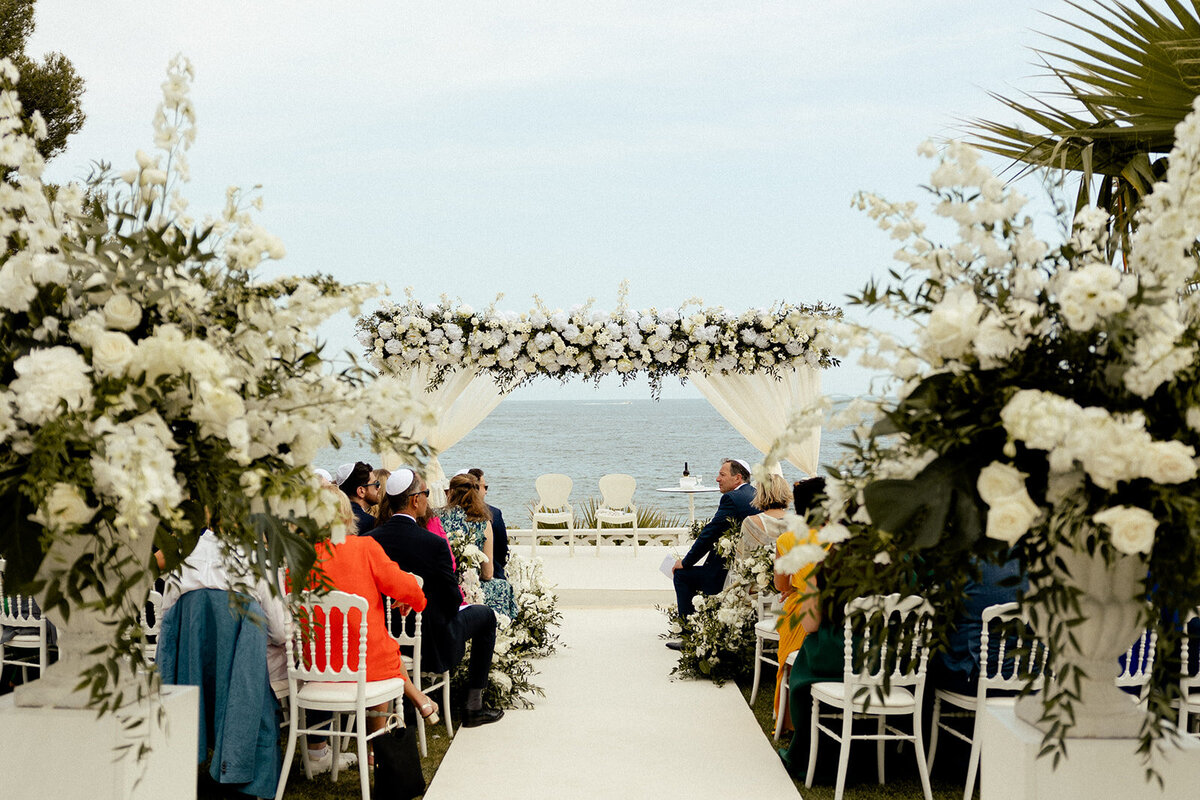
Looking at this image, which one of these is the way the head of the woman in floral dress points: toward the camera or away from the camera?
away from the camera

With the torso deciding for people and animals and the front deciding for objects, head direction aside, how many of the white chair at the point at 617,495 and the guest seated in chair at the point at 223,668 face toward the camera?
1

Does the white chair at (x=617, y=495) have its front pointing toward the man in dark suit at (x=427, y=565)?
yes

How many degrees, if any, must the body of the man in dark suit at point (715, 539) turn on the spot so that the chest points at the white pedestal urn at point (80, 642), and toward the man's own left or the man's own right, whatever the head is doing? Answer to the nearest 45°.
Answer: approximately 90° to the man's own left

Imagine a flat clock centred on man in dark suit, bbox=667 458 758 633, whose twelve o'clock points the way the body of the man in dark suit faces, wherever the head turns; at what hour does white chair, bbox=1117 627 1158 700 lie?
The white chair is roughly at 8 o'clock from the man in dark suit.

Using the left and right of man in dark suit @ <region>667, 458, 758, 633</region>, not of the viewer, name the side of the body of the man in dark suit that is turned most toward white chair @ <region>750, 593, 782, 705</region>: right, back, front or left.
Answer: left

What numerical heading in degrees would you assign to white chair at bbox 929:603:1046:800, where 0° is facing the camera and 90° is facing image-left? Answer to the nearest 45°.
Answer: approximately 135°

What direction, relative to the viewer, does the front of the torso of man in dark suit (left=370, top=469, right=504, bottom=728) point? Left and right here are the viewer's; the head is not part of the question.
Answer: facing away from the viewer and to the right of the viewer

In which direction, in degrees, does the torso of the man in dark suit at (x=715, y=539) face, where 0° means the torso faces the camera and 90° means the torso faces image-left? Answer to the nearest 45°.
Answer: approximately 90°

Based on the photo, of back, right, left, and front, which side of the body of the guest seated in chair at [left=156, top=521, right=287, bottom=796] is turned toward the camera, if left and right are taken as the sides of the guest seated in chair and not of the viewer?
back

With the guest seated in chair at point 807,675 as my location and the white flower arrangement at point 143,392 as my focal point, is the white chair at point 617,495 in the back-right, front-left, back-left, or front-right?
back-right

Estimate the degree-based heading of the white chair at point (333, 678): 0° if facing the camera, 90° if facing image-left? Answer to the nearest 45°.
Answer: approximately 225°
